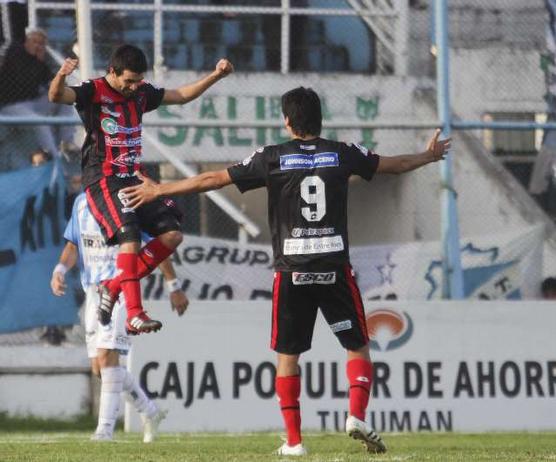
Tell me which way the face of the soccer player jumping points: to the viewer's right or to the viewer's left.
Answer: to the viewer's right

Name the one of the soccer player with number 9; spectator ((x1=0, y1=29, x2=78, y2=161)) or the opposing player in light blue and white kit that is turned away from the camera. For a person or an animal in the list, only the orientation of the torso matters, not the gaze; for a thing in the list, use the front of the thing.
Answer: the soccer player with number 9

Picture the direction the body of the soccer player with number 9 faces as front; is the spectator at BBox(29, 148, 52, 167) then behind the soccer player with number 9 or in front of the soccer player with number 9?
in front

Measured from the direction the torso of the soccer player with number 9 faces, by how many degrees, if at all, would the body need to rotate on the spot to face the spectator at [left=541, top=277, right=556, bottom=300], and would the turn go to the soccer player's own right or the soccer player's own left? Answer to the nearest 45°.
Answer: approximately 45° to the soccer player's own right

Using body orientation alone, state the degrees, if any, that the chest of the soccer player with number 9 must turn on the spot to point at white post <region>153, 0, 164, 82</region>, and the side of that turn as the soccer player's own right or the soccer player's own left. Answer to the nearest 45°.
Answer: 0° — they already face it

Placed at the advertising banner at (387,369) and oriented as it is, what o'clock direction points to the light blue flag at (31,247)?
The light blue flag is roughly at 3 o'clock from the advertising banner.

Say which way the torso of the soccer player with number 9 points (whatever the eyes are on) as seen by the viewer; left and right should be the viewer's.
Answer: facing away from the viewer

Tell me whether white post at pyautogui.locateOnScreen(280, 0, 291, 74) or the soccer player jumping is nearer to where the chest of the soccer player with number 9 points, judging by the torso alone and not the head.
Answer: the white post

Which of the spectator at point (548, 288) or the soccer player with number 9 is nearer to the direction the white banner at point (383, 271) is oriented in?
the soccer player with number 9

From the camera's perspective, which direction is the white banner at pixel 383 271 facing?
toward the camera

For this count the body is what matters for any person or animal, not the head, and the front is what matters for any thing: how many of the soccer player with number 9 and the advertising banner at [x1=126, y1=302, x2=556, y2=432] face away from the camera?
1

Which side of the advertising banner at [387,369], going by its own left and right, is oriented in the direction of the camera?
front
